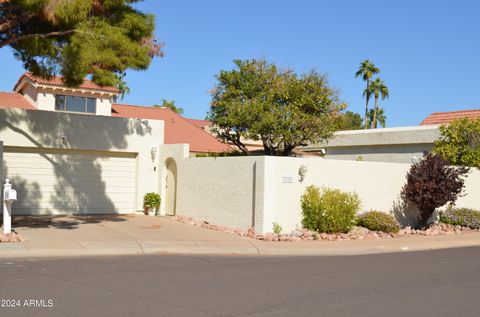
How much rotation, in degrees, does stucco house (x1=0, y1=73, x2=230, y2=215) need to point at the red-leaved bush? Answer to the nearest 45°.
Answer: approximately 90° to its left

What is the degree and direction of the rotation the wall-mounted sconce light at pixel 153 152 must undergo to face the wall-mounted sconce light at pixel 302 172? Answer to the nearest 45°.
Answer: approximately 45° to its left

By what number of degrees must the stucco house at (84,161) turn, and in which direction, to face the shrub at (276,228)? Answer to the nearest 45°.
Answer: approximately 45° to its left

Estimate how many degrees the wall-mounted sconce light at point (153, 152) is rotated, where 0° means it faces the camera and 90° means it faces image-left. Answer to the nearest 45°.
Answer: approximately 0°

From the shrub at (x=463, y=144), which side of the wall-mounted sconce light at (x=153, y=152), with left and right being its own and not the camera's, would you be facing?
left

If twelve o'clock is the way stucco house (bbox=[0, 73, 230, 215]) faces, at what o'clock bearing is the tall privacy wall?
The tall privacy wall is roughly at 10 o'clock from the stucco house.

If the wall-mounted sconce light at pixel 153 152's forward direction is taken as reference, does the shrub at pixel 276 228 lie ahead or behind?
ahead

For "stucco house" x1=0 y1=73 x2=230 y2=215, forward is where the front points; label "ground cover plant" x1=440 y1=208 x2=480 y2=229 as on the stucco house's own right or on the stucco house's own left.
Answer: on the stucco house's own left

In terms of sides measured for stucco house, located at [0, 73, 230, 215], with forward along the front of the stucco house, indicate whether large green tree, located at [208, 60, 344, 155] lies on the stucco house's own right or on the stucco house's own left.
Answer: on the stucco house's own left

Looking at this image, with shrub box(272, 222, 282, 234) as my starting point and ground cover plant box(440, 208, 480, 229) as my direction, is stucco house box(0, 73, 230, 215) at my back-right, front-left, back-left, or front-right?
back-left
